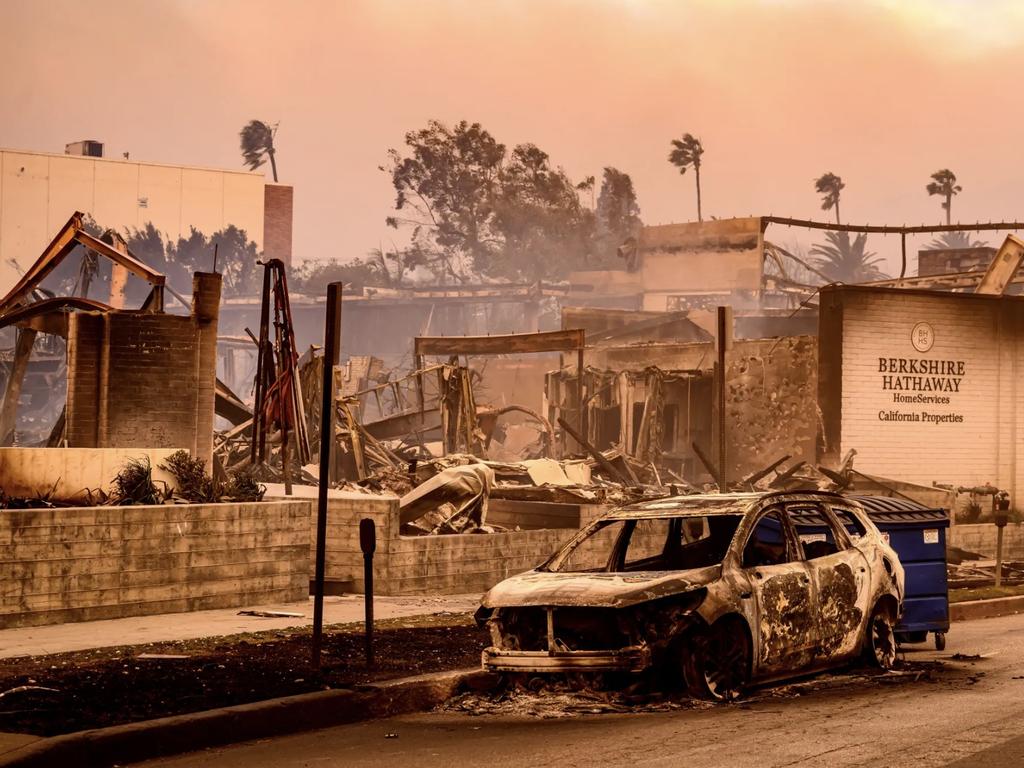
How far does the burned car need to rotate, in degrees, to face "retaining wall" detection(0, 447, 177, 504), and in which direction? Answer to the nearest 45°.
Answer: approximately 90° to its right

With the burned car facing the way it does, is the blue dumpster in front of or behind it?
behind

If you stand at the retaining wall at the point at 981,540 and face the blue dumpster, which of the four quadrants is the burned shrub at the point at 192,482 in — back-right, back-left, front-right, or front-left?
front-right

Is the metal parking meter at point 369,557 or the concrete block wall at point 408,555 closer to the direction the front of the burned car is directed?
the metal parking meter

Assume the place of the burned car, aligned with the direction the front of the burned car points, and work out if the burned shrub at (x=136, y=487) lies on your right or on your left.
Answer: on your right

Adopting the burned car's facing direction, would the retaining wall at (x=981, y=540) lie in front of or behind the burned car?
behind

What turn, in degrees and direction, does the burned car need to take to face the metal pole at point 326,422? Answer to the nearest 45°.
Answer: approximately 45° to its right

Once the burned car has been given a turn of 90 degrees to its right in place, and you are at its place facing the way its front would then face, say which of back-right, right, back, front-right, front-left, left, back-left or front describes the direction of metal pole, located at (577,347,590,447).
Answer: front-right

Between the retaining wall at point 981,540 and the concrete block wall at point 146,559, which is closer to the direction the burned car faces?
the concrete block wall

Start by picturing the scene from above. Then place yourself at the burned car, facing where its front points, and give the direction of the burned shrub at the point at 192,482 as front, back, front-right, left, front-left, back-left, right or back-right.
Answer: right

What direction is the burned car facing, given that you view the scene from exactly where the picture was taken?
facing the viewer and to the left of the viewer

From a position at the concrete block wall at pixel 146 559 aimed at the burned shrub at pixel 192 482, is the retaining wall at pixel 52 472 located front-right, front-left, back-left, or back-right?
front-left

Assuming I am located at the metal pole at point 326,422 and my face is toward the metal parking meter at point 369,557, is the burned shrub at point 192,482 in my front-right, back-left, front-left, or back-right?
back-left
